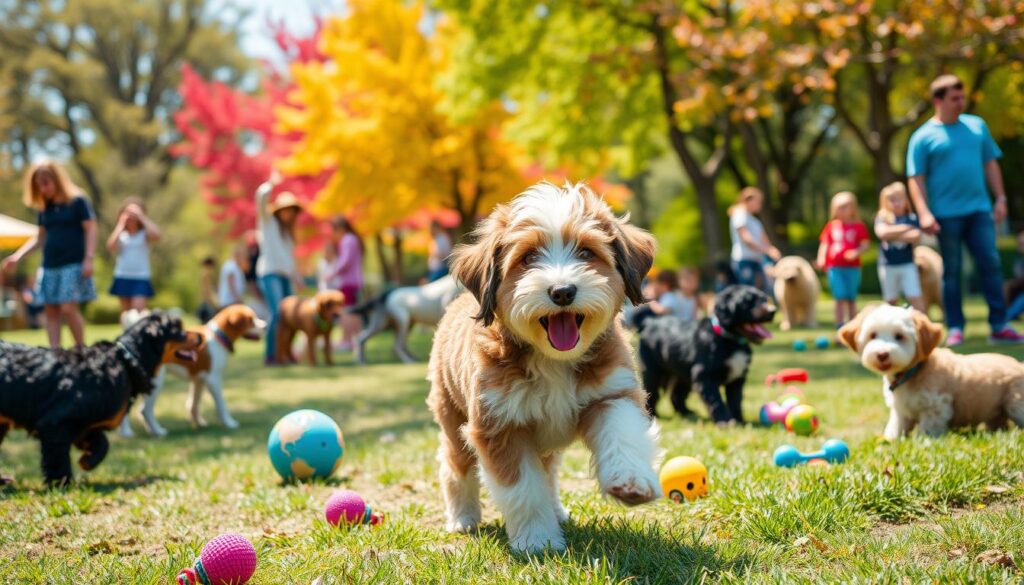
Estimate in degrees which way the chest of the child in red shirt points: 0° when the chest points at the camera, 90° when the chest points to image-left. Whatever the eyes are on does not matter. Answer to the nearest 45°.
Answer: approximately 0°

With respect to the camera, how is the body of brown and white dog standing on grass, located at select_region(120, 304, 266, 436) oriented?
to the viewer's right

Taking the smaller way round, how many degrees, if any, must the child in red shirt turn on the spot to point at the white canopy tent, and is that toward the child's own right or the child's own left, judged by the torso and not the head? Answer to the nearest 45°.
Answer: approximately 90° to the child's own right

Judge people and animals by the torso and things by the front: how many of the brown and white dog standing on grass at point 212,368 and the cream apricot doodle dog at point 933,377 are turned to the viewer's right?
1

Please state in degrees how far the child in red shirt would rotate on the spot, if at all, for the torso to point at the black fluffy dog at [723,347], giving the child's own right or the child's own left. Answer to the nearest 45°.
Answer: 0° — they already face it

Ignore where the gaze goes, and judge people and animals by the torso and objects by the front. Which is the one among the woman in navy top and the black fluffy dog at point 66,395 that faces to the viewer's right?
the black fluffy dog

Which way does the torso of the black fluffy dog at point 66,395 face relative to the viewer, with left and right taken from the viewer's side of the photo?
facing to the right of the viewer

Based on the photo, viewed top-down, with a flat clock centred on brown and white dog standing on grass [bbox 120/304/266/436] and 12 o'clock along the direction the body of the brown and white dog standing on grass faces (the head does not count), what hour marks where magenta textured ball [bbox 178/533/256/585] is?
The magenta textured ball is roughly at 3 o'clock from the brown and white dog standing on grass.

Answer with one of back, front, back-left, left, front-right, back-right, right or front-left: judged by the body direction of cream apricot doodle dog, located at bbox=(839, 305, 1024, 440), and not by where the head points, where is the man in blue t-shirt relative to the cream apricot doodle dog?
back-right

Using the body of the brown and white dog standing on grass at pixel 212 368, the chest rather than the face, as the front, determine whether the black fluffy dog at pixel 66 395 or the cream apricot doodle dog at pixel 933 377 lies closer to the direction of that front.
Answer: the cream apricot doodle dog

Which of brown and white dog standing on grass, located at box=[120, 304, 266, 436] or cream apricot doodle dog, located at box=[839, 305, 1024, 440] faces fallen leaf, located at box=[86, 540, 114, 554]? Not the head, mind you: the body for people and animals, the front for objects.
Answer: the cream apricot doodle dog

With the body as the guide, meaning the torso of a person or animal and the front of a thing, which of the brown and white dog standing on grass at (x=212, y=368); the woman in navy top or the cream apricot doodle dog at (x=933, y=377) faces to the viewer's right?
the brown and white dog standing on grass
